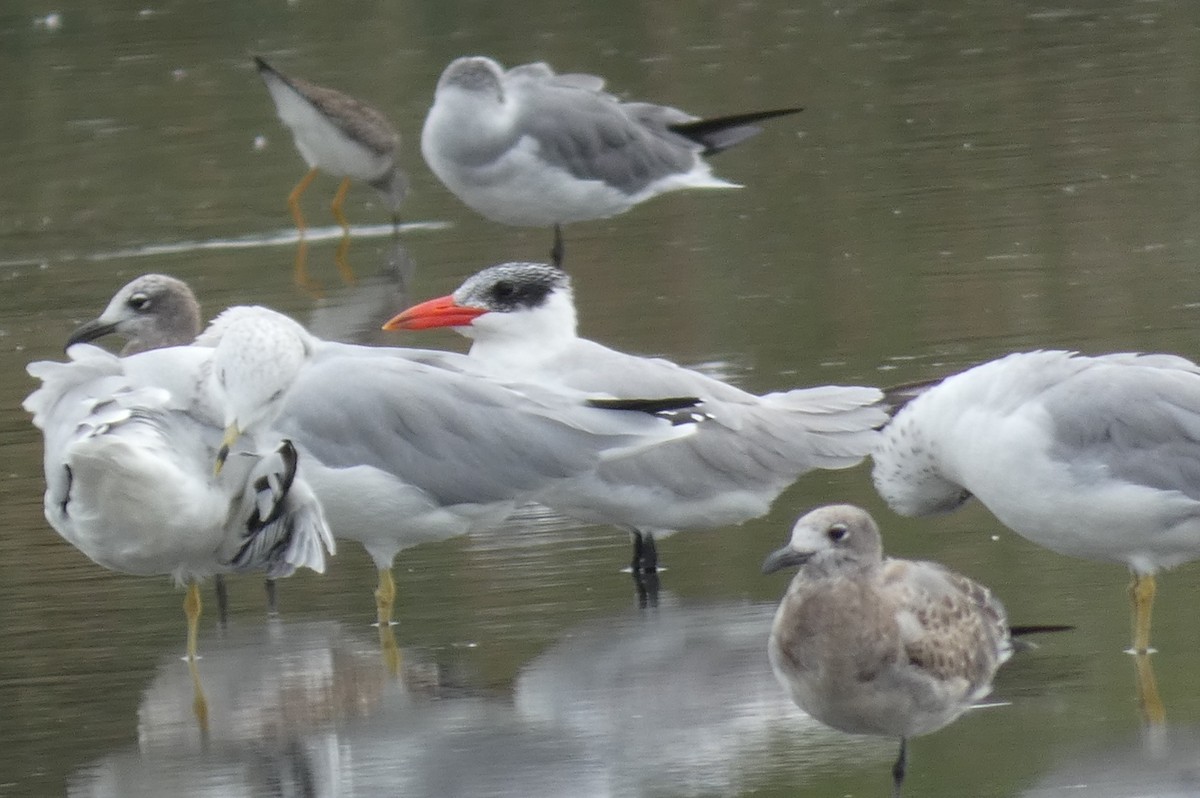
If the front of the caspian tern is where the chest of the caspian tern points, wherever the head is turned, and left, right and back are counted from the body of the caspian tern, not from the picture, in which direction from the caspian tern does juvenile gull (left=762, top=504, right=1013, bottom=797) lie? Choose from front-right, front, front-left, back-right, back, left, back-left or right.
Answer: left

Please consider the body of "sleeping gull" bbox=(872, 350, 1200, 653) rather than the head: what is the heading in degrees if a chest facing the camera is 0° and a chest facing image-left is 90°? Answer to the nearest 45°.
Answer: approximately 90°

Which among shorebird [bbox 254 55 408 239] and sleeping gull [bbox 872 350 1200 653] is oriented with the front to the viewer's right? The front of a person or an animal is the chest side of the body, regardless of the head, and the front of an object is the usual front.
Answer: the shorebird

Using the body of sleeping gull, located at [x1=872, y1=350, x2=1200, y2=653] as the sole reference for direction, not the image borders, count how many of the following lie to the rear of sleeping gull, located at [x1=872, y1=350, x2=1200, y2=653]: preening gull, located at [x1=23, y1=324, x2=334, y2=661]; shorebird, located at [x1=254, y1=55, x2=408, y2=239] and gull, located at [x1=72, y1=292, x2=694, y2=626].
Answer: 0

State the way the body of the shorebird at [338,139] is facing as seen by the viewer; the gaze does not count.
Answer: to the viewer's right

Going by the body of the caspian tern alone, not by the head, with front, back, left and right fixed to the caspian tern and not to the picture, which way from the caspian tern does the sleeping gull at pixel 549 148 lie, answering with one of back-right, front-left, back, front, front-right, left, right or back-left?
right

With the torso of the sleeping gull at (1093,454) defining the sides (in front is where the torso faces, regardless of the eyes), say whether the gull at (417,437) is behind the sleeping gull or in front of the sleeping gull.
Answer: in front

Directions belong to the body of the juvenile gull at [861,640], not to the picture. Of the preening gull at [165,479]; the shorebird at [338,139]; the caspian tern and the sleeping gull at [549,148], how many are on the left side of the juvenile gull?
0

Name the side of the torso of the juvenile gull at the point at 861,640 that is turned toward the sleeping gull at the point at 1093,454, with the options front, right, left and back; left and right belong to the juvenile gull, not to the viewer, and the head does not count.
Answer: back

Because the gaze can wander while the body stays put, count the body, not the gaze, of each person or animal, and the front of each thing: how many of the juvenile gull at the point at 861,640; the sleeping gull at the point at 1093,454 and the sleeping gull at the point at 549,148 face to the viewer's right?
0

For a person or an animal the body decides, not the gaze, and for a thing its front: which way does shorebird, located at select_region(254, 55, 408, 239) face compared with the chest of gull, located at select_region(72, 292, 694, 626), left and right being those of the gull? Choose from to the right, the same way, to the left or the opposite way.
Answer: the opposite way

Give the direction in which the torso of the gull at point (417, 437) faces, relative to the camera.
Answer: to the viewer's left

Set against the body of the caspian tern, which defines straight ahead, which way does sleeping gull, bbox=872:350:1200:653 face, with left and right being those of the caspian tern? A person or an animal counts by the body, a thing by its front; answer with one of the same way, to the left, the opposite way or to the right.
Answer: the same way

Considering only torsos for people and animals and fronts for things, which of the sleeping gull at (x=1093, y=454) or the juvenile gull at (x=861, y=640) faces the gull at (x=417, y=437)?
the sleeping gull

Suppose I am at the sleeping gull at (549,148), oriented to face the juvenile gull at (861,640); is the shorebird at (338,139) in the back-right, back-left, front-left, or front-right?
back-right

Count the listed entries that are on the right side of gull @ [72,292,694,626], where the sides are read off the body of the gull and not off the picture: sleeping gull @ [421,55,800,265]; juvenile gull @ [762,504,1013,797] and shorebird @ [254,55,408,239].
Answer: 2

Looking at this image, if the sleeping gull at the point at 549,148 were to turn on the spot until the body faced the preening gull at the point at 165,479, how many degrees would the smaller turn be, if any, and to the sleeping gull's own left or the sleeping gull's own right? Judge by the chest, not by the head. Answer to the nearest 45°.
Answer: approximately 90° to the sleeping gull's own left

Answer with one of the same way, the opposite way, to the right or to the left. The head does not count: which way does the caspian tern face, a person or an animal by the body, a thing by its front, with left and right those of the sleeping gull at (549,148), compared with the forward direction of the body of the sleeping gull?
the same way

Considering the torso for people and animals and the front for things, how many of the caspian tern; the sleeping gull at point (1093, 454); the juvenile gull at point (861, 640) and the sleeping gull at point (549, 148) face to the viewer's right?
0

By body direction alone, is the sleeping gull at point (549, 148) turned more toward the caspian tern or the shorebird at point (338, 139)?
the shorebird

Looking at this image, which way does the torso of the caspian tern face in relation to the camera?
to the viewer's left

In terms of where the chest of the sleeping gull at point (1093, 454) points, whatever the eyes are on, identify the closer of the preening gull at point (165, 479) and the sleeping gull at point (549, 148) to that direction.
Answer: the preening gull

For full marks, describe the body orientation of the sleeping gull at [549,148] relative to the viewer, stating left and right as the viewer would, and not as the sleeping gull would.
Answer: facing to the left of the viewer
